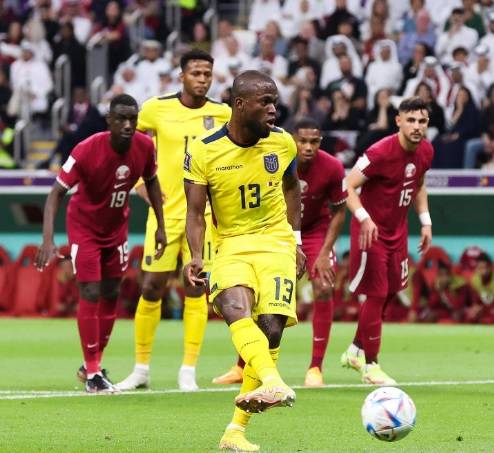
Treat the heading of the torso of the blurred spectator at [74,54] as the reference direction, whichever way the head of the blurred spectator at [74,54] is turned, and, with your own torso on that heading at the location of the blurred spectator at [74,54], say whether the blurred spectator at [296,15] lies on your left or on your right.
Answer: on your left

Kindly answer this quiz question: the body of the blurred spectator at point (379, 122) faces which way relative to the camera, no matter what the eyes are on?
toward the camera

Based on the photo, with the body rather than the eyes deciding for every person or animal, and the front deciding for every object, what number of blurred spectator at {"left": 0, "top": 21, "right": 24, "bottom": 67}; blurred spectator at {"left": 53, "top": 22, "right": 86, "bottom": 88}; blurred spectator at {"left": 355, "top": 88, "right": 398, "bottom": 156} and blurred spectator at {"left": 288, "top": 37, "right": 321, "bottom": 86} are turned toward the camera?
4

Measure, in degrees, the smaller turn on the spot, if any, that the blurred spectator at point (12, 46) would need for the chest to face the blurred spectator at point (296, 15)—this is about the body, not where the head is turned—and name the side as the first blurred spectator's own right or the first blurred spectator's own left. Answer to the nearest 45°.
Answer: approximately 45° to the first blurred spectator's own left

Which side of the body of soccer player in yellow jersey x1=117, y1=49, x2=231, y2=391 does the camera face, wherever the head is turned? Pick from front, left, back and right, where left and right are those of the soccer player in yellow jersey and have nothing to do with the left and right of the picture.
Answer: front

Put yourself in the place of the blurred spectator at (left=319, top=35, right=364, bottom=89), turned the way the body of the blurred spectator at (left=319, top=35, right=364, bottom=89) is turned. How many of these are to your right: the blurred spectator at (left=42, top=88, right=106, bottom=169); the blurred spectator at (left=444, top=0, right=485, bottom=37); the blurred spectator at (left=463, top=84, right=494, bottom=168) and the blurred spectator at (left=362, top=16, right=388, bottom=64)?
1

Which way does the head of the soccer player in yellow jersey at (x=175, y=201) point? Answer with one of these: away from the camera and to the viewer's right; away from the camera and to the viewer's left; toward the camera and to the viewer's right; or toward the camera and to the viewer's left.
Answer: toward the camera and to the viewer's right

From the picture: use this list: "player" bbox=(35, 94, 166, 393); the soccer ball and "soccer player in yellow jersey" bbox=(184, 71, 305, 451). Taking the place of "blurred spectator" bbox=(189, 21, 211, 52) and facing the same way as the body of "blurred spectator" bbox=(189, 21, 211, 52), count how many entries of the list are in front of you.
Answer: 3

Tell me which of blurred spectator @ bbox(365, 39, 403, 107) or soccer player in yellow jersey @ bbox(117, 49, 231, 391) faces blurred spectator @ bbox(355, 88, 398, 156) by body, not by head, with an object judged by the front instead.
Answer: blurred spectator @ bbox(365, 39, 403, 107)

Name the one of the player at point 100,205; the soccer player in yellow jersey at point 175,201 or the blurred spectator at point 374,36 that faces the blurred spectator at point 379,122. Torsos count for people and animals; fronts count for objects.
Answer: the blurred spectator at point 374,36

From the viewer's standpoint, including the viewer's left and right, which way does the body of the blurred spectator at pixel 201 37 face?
facing the viewer
